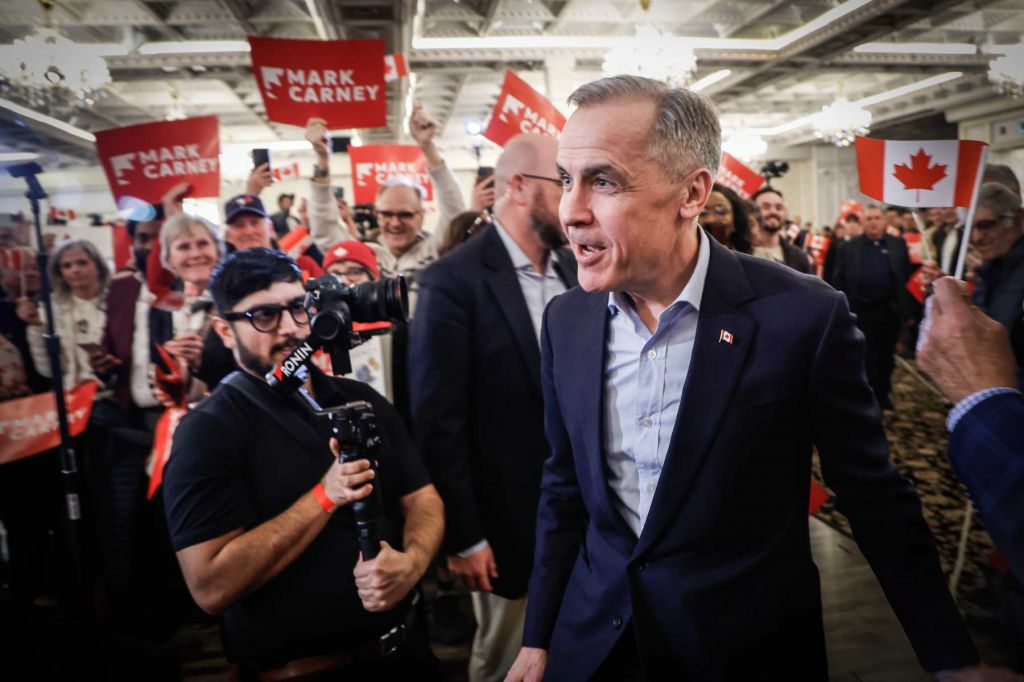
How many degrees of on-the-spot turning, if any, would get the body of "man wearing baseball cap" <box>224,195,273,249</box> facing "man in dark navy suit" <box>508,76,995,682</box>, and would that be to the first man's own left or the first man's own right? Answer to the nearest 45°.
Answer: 0° — they already face them

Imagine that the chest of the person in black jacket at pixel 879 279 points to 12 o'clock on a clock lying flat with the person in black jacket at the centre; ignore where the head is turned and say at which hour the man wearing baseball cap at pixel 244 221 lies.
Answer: The man wearing baseball cap is roughly at 1 o'clock from the person in black jacket.

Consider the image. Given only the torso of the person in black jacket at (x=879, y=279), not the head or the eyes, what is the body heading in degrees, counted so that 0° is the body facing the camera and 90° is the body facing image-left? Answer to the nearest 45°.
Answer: approximately 0°

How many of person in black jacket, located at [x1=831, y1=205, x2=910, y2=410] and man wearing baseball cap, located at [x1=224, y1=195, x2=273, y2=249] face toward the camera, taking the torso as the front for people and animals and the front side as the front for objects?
2

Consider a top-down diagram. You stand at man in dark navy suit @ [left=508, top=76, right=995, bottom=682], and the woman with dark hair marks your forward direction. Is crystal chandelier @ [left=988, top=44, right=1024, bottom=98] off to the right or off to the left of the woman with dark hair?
right

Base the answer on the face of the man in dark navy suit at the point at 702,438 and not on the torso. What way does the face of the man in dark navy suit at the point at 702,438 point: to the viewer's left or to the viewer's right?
to the viewer's left

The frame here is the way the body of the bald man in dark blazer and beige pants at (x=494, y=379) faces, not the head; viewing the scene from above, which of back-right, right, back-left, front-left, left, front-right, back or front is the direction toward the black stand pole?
back-right

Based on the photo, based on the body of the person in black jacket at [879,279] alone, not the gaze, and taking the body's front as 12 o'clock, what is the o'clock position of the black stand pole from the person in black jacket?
The black stand pole is roughly at 1 o'clock from the person in black jacket.
